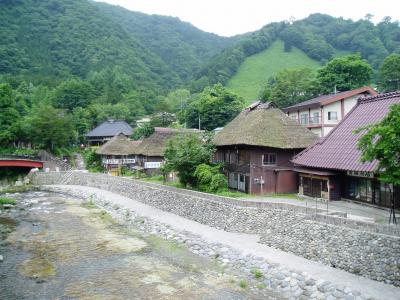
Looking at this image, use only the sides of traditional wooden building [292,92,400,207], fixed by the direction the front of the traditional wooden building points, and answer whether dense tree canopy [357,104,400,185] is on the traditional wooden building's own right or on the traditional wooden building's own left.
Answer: on the traditional wooden building's own left

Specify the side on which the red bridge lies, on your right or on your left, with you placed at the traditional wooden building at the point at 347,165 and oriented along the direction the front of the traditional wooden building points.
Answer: on your right

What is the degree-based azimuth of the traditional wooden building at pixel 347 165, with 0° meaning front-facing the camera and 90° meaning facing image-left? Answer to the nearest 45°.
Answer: approximately 45°

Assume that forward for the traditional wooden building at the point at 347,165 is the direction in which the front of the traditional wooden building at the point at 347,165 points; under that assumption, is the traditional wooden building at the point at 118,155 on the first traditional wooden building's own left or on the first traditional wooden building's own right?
on the first traditional wooden building's own right

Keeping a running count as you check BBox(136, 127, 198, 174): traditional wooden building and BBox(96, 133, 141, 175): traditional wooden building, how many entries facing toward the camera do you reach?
2

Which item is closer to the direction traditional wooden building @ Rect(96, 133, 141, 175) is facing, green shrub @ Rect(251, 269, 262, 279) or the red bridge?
the green shrub

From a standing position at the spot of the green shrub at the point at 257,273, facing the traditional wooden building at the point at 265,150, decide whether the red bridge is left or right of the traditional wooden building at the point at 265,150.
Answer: left

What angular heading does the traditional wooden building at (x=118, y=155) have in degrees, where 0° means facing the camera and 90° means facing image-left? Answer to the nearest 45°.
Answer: approximately 0°
